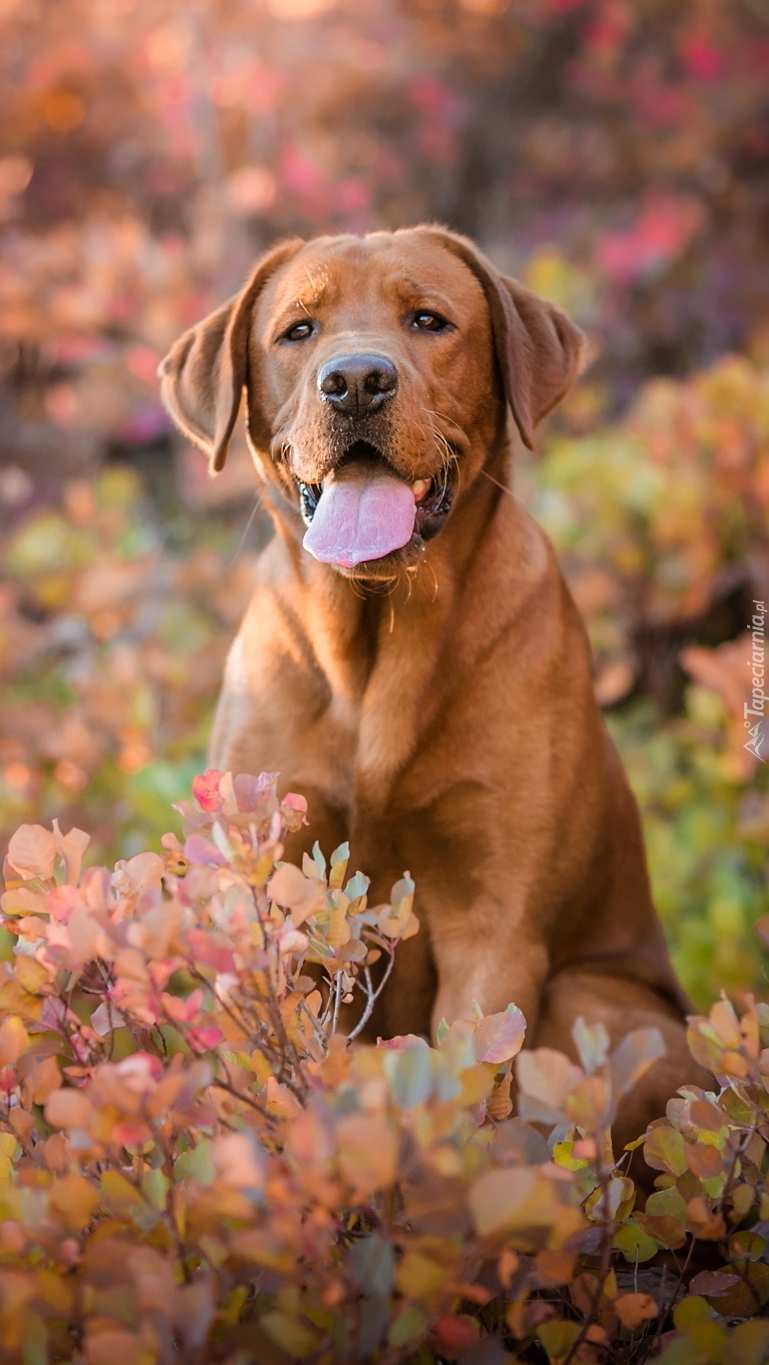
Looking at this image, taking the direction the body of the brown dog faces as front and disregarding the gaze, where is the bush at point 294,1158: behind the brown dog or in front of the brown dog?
in front

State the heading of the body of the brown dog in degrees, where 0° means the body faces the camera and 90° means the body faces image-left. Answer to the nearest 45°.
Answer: approximately 45°
